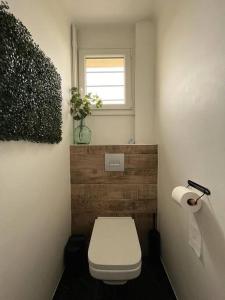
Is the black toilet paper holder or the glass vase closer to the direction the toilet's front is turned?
the black toilet paper holder

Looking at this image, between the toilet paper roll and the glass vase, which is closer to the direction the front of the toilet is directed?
the toilet paper roll

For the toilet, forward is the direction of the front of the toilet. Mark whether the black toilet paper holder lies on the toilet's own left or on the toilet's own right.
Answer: on the toilet's own left

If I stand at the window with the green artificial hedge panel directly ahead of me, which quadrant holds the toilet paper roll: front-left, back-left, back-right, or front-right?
front-left

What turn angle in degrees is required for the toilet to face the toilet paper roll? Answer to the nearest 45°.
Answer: approximately 45° to its left

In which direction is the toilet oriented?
toward the camera

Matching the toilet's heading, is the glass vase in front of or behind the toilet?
behind
